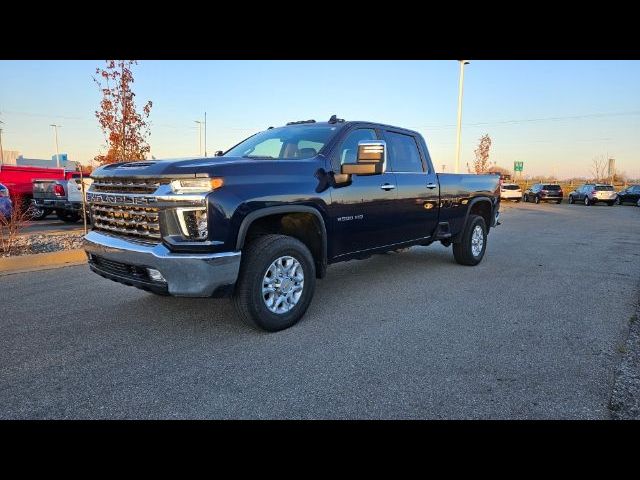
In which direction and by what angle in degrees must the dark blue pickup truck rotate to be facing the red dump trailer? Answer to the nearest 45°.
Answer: approximately 90° to its right

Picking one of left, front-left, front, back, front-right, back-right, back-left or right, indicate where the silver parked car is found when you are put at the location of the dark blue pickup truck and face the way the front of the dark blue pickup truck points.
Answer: back

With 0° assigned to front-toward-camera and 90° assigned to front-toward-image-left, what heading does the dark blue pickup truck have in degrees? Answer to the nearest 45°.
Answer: approximately 45°

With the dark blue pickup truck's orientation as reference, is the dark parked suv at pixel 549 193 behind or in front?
behind
